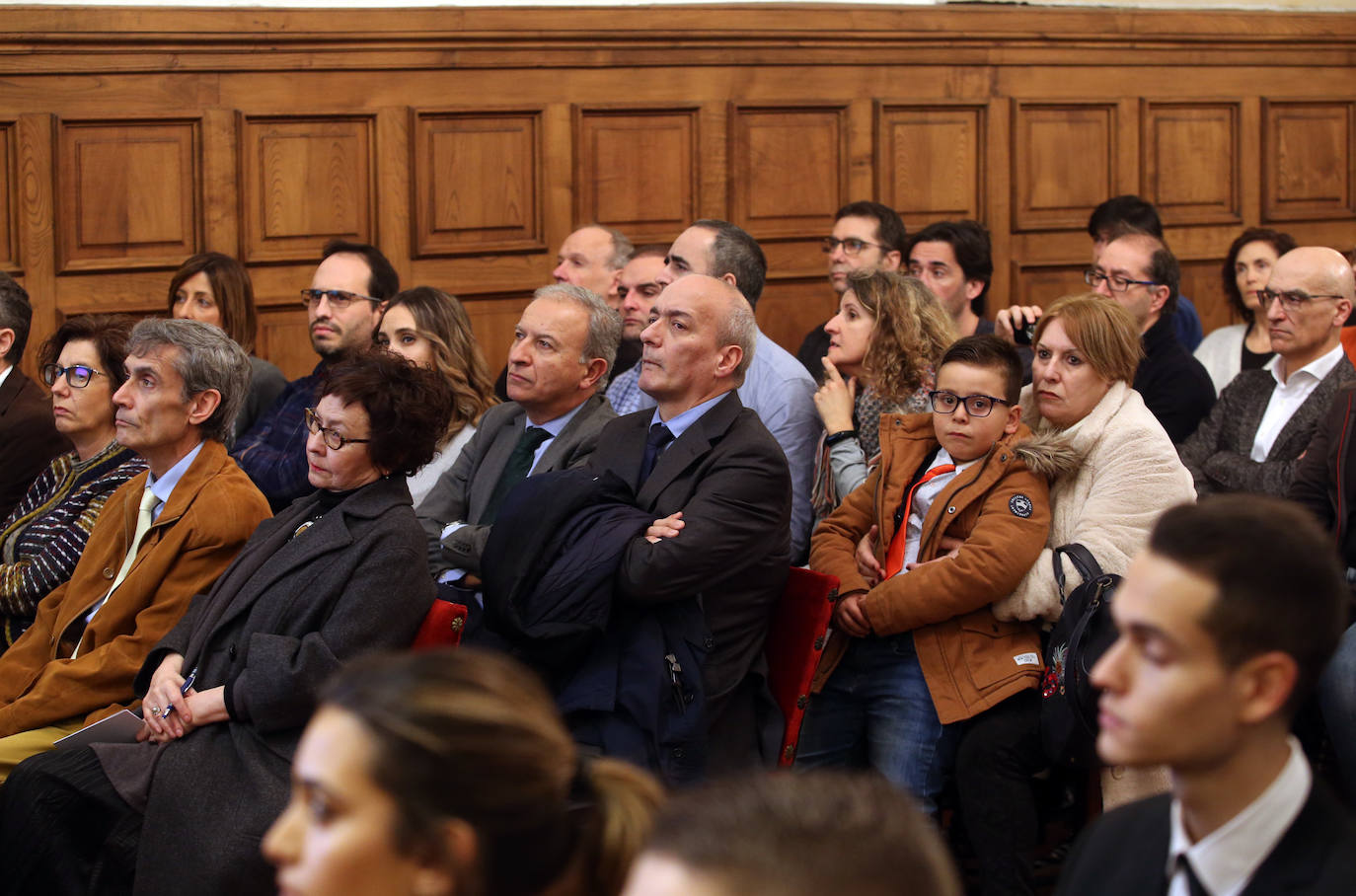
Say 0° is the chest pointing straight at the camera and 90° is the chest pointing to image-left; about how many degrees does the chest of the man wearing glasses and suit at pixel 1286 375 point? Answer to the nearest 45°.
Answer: approximately 45°

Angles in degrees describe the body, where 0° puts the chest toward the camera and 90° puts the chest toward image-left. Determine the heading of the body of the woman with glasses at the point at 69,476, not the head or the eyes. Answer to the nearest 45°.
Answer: approximately 45°

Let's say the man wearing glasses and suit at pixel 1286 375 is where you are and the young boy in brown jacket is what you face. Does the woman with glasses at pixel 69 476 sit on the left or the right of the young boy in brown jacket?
right

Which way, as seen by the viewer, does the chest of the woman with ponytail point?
to the viewer's left

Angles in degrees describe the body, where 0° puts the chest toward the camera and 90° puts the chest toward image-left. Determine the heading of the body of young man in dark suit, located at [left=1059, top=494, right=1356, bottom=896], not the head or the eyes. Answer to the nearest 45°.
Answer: approximately 45°

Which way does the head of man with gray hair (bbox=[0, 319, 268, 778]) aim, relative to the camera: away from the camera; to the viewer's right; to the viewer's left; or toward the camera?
to the viewer's left
